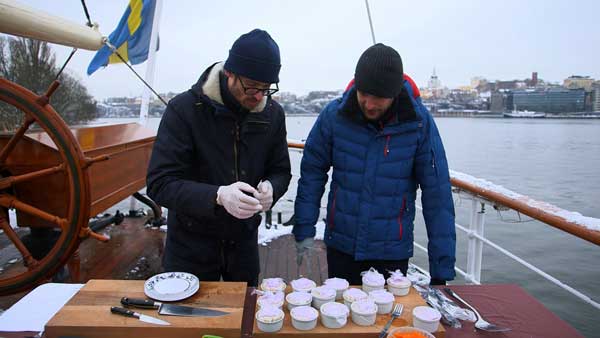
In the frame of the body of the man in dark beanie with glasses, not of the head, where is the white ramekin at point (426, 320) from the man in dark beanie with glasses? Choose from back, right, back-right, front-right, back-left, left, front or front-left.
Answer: front

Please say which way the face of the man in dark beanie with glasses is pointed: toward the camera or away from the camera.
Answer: toward the camera

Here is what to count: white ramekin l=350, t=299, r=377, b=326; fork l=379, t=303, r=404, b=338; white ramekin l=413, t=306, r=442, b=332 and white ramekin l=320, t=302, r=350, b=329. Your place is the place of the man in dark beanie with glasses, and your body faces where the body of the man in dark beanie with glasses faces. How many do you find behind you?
0

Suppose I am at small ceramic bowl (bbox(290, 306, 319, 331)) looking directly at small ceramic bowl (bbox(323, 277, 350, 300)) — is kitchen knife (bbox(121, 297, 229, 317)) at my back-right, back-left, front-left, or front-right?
back-left

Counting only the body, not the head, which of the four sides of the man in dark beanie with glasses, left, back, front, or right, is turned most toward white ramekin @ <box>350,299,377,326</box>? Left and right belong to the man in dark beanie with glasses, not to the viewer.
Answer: front

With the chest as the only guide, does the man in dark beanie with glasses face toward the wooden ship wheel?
no

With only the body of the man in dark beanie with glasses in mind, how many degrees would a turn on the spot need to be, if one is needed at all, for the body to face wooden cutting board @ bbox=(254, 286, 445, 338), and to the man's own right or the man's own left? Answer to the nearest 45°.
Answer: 0° — they already face it

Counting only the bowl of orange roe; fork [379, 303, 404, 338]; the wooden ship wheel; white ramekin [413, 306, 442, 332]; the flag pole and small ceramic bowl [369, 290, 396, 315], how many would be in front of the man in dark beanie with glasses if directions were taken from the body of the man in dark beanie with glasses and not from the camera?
4

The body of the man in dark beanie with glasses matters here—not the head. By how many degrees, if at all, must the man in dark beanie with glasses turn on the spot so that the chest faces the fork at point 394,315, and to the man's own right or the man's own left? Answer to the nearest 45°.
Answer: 0° — they already face it

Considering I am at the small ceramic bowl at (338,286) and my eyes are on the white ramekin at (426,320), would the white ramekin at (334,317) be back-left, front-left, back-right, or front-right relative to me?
front-right

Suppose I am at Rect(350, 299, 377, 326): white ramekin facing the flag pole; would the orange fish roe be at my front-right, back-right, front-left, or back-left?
back-right

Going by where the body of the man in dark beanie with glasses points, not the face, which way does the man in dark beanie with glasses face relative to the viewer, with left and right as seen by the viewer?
facing the viewer and to the right of the viewer
